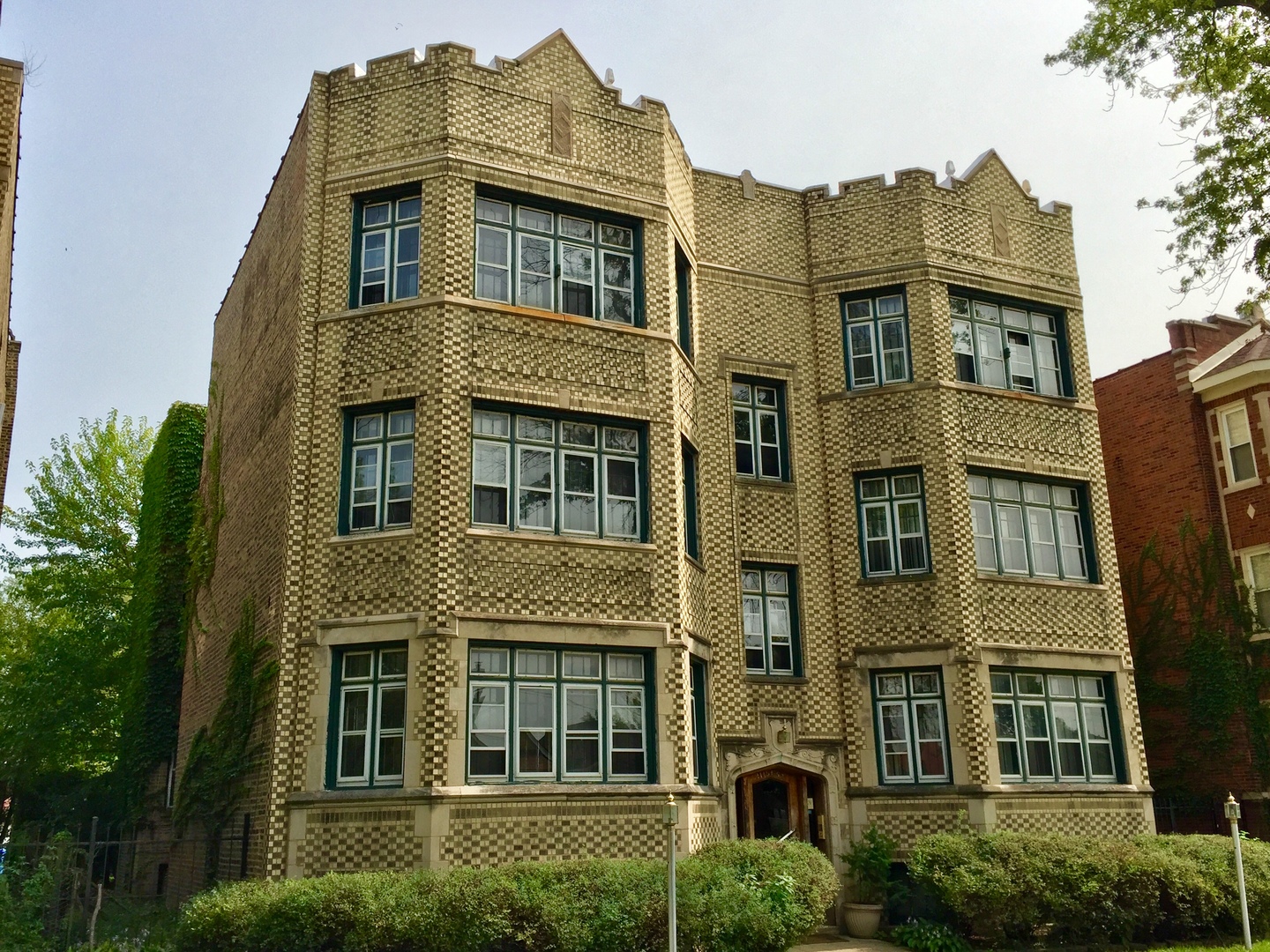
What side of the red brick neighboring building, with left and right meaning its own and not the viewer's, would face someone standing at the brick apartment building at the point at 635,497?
right

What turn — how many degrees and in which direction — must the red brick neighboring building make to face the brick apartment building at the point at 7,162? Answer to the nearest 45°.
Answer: approximately 90° to its right

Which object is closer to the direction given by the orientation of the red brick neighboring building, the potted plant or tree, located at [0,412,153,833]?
the potted plant

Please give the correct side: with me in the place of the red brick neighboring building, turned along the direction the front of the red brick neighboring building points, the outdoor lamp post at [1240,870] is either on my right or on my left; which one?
on my right

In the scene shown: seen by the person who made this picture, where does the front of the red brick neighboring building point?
facing the viewer and to the right of the viewer

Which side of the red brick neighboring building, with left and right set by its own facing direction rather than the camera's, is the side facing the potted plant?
right

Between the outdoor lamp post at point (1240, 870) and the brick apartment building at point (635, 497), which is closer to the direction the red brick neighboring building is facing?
the outdoor lamp post

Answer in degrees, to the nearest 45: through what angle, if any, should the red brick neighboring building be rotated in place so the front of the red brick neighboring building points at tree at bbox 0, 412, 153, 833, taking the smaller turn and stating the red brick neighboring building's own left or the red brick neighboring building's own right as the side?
approximately 135° to the red brick neighboring building's own right

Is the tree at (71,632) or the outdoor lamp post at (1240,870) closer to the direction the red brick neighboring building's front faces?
the outdoor lamp post
